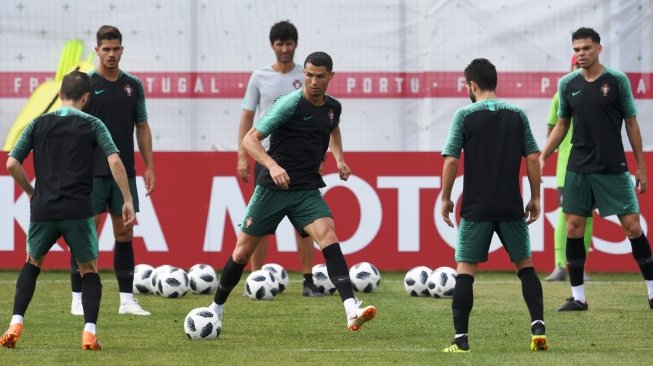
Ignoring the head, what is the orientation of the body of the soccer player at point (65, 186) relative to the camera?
away from the camera

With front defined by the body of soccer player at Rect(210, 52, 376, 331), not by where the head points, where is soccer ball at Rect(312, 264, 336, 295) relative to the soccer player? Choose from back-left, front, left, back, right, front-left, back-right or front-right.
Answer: back-left

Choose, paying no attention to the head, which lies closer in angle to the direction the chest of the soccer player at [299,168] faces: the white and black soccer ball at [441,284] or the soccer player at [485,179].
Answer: the soccer player

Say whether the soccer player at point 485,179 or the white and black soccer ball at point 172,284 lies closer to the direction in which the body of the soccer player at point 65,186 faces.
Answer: the white and black soccer ball

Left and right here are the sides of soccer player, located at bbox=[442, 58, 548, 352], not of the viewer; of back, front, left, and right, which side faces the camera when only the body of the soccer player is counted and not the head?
back

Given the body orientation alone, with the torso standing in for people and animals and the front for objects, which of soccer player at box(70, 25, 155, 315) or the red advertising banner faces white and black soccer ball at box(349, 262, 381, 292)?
the red advertising banner

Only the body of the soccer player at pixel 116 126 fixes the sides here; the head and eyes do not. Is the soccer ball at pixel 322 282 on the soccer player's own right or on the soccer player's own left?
on the soccer player's own left

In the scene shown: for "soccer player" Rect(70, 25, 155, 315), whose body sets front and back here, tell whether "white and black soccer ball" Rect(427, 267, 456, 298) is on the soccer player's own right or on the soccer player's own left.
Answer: on the soccer player's own left
